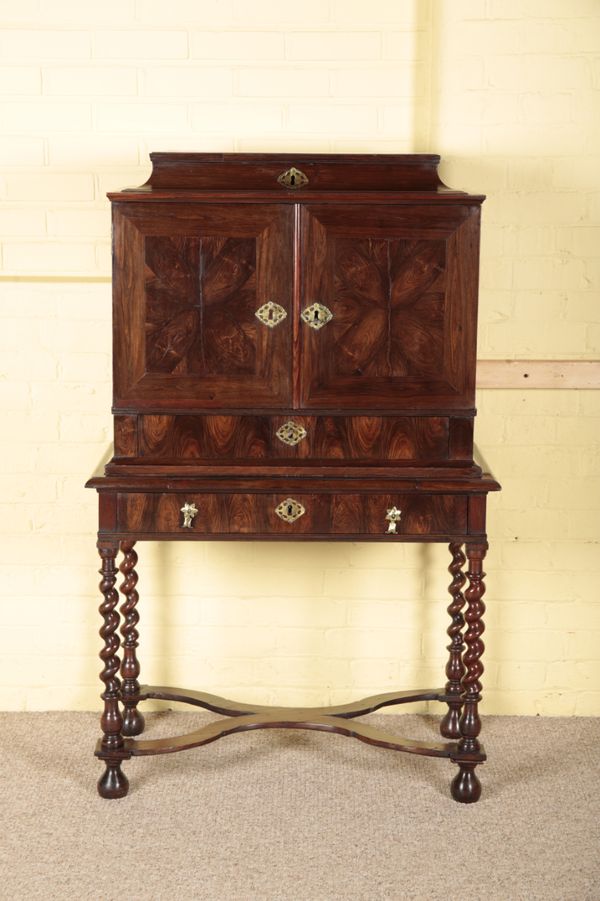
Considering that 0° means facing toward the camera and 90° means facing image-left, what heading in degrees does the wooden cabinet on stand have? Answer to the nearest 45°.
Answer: approximately 0°
